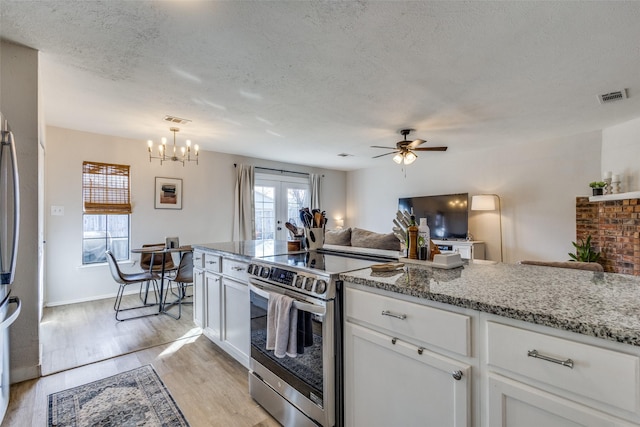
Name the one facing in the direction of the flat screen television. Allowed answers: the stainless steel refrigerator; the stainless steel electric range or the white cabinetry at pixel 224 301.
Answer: the stainless steel refrigerator

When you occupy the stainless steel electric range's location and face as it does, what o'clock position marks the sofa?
The sofa is roughly at 5 o'clock from the stainless steel electric range.

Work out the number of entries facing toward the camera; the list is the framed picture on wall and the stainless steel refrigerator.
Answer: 1

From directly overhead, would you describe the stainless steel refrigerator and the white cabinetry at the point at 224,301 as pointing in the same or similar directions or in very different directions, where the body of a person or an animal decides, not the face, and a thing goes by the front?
very different directions

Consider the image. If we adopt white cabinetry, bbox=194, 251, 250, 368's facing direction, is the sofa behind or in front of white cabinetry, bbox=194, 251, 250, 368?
behind

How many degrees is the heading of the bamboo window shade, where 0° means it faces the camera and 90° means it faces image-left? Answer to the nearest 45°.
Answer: approximately 0°

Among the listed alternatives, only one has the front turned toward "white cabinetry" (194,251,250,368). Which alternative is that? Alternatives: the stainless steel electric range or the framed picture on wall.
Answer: the framed picture on wall

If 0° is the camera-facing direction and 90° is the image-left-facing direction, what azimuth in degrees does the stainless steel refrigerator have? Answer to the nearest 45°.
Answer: approximately 270°

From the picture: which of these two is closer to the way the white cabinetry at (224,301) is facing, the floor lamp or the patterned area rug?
the patterned area rug

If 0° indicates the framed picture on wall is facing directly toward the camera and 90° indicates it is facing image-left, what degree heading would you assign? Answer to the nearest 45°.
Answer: approximately 0°

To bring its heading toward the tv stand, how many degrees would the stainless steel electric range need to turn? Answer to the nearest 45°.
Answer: approximately 180°

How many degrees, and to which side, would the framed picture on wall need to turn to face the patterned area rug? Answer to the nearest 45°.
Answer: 0° — it already faces it

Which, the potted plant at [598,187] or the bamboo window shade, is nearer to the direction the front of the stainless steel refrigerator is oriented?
the potted plant
